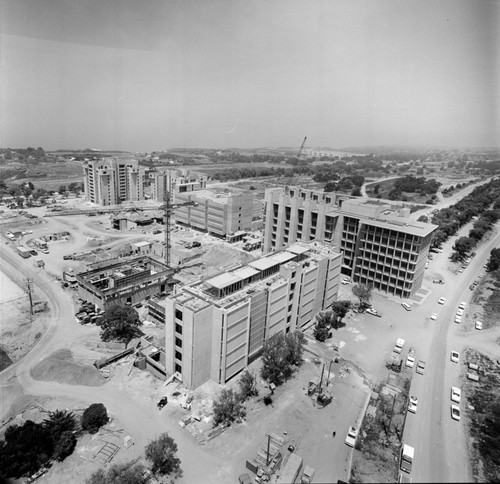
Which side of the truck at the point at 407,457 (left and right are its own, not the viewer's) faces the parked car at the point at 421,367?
back

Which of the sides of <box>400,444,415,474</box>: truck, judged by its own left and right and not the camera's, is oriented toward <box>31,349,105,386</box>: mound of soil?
right

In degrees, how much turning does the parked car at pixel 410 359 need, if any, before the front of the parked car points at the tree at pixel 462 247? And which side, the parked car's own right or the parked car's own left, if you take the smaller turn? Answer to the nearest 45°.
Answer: approximately 180°

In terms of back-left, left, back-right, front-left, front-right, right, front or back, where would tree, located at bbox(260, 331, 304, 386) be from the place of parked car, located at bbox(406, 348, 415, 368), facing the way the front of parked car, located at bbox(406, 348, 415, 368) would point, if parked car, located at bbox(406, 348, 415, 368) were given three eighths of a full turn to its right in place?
left

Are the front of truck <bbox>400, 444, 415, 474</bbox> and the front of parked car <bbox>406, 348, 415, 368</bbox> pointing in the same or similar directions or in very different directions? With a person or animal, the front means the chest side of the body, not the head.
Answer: same or similar directions

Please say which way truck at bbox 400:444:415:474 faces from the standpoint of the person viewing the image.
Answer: facing the viewer

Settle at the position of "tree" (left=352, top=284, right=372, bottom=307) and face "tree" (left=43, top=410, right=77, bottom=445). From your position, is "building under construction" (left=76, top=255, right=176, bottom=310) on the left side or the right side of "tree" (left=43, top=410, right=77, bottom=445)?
right

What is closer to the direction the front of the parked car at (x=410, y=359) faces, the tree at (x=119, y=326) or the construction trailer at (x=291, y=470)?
the construction trailer

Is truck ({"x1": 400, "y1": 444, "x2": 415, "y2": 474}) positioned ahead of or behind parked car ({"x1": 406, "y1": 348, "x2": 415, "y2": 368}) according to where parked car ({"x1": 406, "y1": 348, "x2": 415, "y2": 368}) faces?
ahead

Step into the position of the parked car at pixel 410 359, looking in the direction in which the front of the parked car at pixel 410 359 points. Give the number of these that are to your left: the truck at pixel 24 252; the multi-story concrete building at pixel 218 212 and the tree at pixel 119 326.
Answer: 0

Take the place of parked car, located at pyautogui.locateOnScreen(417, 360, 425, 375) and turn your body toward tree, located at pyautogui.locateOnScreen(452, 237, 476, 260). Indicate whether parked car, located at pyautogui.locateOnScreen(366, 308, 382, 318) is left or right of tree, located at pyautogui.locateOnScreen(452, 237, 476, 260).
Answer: left

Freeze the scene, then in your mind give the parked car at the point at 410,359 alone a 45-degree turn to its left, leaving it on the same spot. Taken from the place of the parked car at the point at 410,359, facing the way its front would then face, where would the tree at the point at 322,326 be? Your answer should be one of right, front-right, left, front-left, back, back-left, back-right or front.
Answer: back-right

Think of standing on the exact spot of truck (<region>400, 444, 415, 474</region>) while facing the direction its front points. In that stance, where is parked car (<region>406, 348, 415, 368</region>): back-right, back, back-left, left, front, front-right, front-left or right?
back

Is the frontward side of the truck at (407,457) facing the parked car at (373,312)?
no

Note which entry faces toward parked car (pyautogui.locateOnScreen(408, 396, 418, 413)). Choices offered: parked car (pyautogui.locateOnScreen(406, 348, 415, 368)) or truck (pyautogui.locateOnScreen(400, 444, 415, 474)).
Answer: parked car (pyautogui.locateOnScreen(406, 348, 415, 368))

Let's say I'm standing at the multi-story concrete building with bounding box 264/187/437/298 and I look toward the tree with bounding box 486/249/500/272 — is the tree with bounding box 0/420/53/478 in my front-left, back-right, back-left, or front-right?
back-right

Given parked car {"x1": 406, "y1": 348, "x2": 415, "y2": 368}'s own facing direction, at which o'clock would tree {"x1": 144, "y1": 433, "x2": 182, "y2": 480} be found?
The tree is roughly at 1 o'clock from the parked car.

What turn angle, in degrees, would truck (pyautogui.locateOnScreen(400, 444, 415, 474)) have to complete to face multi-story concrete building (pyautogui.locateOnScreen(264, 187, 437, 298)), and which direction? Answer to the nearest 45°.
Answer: approximately 180°

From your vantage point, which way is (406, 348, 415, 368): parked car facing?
toward the camera

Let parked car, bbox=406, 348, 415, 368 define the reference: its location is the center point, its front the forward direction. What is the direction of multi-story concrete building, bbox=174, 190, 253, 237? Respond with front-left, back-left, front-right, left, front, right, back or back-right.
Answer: back-right
